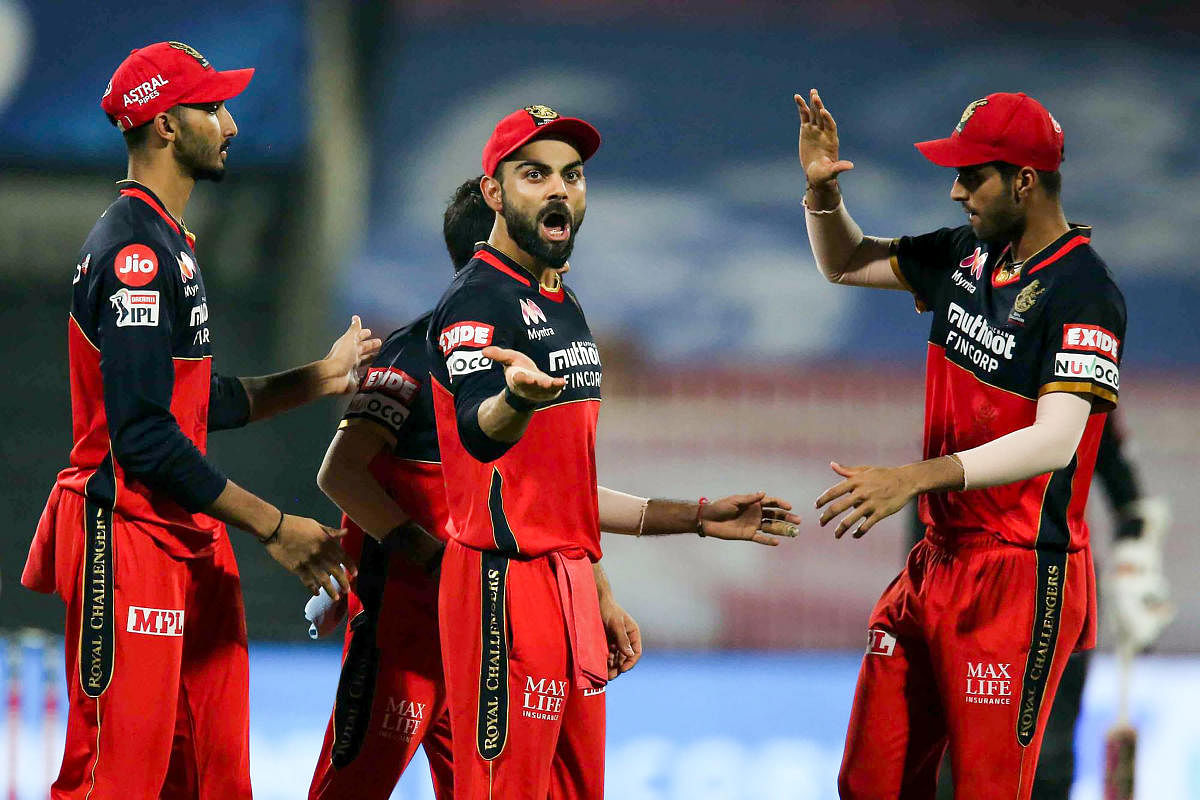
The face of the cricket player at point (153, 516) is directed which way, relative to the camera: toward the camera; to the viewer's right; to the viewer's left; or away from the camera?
to the viewer's right

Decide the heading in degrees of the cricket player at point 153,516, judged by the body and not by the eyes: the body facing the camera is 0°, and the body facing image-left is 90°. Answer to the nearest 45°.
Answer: approximately 270°

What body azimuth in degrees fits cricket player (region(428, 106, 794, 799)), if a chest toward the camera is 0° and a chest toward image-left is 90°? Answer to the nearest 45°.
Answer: approximately 315°

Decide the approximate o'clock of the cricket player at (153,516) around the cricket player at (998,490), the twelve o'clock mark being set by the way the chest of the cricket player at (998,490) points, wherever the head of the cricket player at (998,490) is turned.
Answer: the cricket player at (153,516) is roughly at 1 o'clock from the cricket player at (998,490).

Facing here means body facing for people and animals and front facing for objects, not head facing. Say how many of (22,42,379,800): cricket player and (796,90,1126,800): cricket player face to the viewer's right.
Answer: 1
